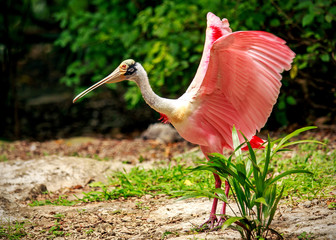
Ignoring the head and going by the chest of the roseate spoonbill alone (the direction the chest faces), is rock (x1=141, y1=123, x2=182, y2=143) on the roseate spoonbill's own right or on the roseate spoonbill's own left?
on the roseate spoonbill's own right

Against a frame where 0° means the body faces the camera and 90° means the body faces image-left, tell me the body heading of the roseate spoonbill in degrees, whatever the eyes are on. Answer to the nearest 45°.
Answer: approximately 90°
